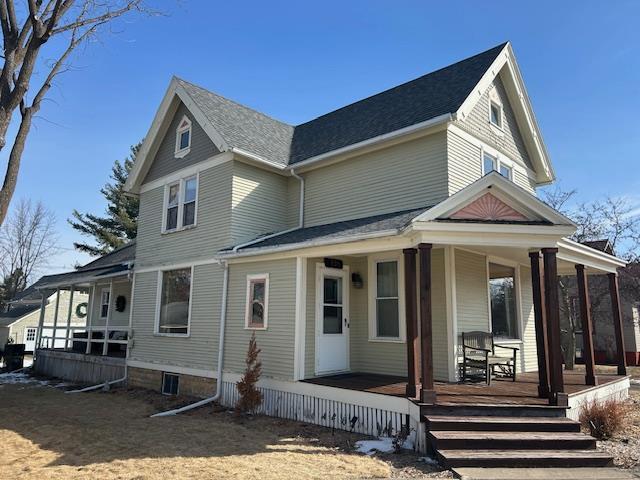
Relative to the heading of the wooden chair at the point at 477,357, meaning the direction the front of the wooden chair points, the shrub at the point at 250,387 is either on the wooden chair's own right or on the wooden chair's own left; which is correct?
on the wooden chair's own right

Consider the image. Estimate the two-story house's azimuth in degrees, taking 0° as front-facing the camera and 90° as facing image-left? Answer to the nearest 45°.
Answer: approximately 315°

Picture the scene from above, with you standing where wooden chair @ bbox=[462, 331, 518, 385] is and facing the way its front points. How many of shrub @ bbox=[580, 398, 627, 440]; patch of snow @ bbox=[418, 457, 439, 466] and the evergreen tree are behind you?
1

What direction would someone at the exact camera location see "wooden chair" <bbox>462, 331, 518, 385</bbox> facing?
facing the viewer and to the right of the viewer

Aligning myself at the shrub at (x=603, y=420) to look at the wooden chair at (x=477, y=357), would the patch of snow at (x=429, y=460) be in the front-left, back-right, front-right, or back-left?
front-left

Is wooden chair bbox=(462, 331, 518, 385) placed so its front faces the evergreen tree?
no

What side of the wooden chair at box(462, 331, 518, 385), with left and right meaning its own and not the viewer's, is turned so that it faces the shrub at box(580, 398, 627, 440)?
front

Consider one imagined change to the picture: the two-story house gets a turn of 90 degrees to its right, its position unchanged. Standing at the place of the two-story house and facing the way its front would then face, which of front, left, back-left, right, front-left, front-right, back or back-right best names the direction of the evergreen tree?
right

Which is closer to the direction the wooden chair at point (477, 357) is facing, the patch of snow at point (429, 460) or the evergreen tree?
the patch of snow

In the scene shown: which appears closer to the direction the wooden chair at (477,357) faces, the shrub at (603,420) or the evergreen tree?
the shrub

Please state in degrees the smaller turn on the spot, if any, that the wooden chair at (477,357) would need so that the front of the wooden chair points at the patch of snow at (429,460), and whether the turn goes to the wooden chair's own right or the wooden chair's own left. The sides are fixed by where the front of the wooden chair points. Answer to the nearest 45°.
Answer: approximately 45° to the wooden chair's own right
